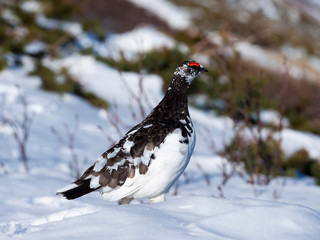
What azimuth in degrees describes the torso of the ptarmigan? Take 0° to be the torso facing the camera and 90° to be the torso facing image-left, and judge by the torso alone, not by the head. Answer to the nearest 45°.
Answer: approximately 270°
